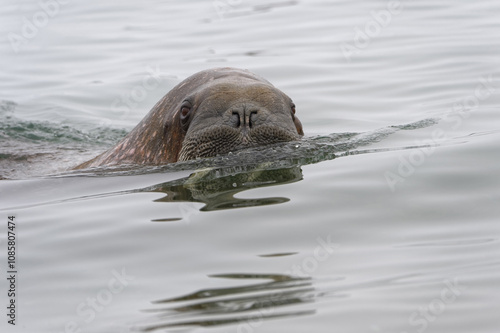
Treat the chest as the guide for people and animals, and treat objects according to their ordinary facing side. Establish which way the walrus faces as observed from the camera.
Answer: facing the viewer and to the right of the viewer
